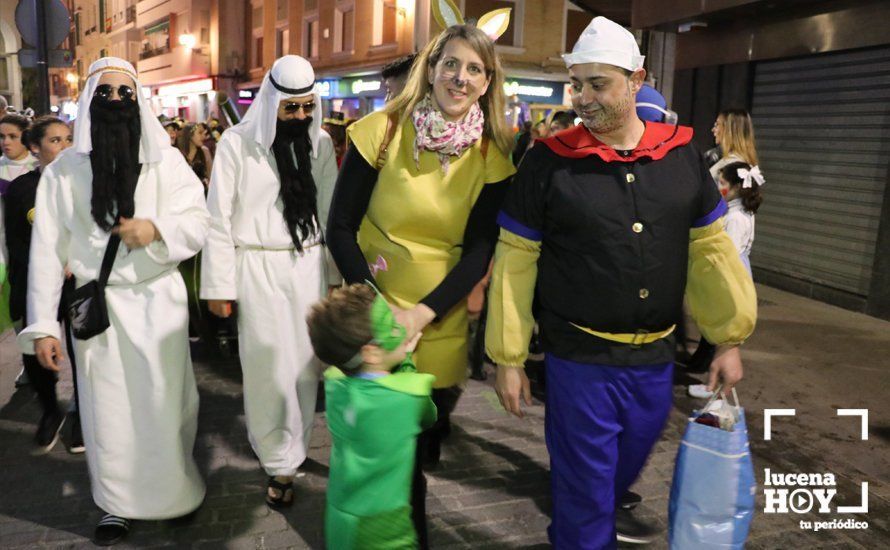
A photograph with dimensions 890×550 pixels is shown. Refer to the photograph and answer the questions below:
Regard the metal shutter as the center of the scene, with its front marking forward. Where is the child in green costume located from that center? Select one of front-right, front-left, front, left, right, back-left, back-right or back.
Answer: front-left

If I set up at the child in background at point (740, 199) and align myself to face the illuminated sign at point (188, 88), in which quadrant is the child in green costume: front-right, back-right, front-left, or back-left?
back-left

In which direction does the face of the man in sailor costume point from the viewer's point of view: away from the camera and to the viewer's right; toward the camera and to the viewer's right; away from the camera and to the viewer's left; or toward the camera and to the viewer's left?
toward the camera and to the viewer's left

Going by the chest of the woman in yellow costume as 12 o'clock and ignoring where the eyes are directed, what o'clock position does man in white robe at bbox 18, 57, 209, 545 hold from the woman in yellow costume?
The man in white robe is roughly at 3 o'clock from the woman in yellow costume.

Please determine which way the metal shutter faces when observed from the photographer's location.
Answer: facing the viewer and to the left of the viewer

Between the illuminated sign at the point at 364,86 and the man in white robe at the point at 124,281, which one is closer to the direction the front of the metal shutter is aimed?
the man in white robe
